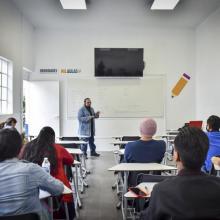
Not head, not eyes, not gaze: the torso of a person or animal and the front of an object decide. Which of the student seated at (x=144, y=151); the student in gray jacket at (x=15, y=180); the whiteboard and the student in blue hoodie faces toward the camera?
the whiteboard

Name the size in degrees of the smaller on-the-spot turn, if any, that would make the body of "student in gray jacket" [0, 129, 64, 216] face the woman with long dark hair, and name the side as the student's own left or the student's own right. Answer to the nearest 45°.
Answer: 0° — they already face them

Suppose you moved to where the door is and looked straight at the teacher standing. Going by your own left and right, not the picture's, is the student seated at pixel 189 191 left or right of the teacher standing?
right

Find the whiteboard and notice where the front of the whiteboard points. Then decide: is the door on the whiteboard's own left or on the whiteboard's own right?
on the whiteboard's own right

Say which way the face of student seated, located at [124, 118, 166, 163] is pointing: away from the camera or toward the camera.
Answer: away from the camera

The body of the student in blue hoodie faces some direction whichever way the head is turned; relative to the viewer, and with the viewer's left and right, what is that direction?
facing away from the viewer and to the left of the viewer

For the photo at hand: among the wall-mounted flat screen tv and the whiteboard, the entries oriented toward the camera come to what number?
2

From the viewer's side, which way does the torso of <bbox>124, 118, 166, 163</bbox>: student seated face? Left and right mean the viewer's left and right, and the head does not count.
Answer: facing away from the viewer

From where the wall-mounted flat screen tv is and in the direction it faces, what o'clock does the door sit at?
The door is roughly at 3 o'clock from the wall-mounted flat screen tv.

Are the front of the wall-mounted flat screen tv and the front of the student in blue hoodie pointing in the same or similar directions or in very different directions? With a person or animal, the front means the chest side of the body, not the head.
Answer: very different directions

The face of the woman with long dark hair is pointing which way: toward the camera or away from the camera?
away from the camera
